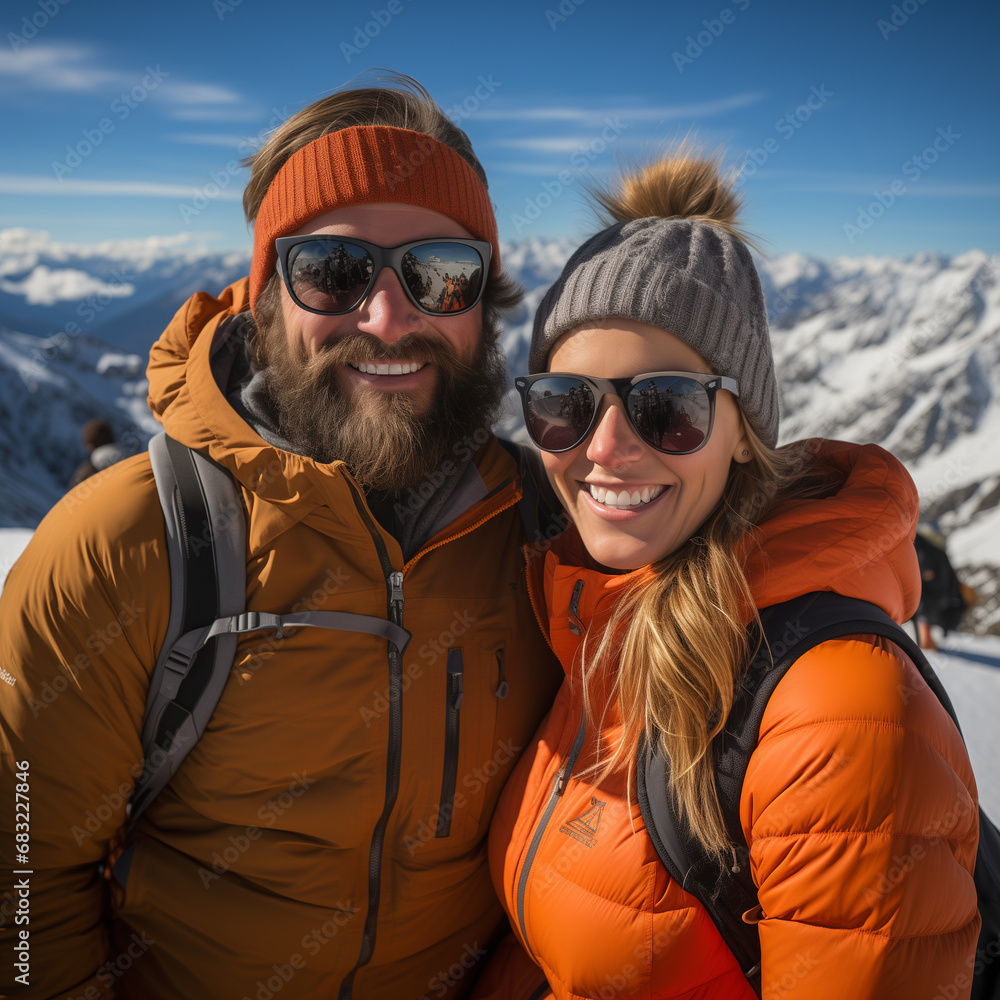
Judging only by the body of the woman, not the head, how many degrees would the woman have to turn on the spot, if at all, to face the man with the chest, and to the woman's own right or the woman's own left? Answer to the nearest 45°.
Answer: approximately 45° to the woman's own right

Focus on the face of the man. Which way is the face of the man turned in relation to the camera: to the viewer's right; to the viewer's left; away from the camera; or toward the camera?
toward the camera

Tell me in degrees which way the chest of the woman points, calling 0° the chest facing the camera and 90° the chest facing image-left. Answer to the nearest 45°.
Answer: approximately 45°

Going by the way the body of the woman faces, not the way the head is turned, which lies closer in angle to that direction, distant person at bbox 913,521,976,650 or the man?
the man

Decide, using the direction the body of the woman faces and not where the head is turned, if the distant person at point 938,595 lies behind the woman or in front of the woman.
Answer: behind
